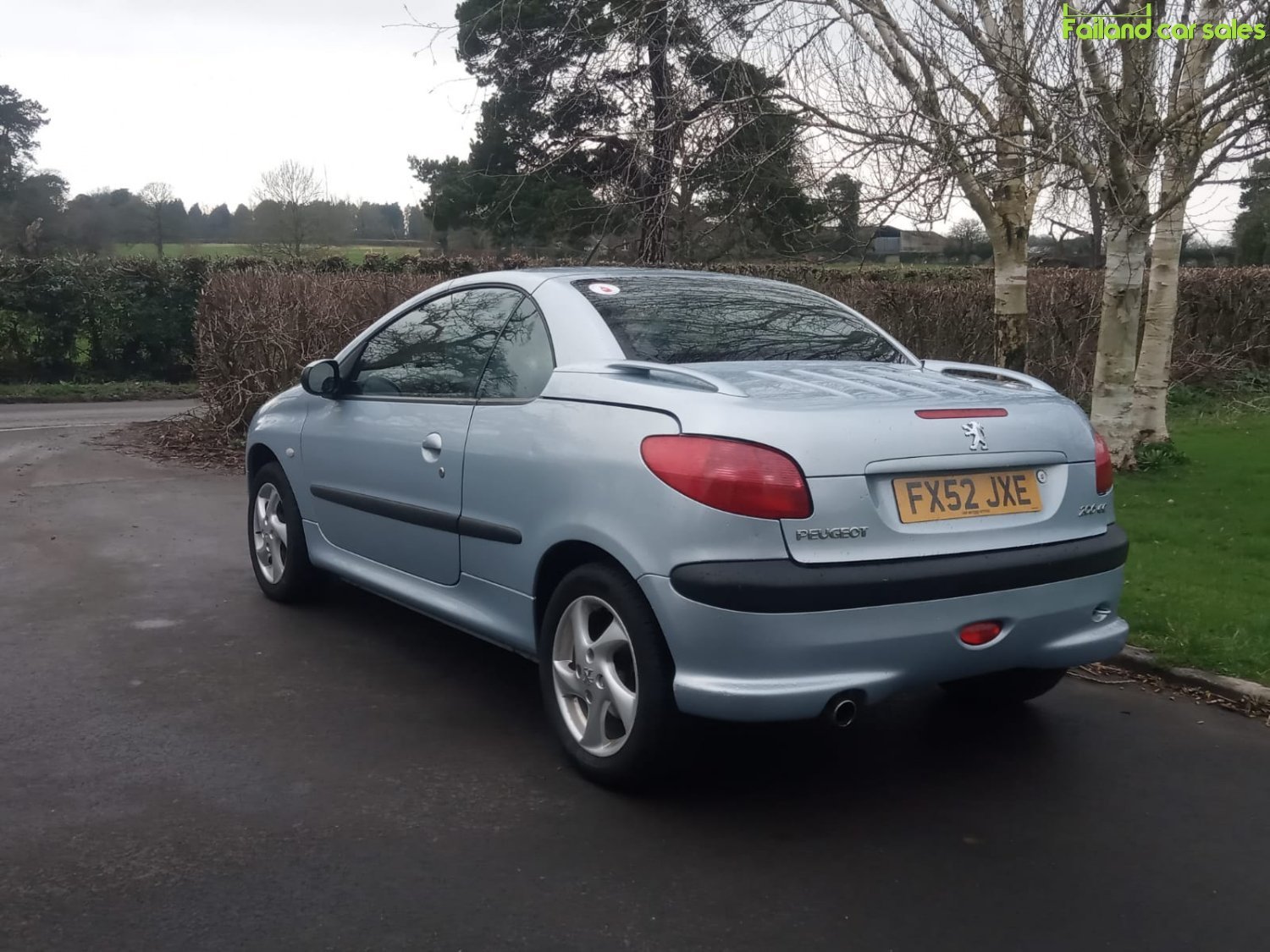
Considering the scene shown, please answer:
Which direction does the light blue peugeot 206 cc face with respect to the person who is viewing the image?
facing away from the viewer and to the left of the viewer

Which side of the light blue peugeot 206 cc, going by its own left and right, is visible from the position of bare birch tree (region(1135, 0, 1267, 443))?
right

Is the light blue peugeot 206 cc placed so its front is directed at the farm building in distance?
no

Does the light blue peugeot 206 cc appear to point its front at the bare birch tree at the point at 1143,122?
no
